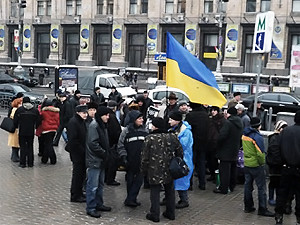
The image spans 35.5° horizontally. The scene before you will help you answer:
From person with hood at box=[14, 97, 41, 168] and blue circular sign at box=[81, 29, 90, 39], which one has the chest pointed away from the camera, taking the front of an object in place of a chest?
the person with hood

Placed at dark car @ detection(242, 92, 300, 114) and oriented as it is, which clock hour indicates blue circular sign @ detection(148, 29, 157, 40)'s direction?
The blue circular sign is roughly at 8 o'clock from the dark car.

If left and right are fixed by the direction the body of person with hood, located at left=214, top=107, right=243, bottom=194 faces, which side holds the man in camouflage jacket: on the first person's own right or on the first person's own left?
on the first person's own left

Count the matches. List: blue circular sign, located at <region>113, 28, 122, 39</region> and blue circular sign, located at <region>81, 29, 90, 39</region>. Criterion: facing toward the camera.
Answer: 2

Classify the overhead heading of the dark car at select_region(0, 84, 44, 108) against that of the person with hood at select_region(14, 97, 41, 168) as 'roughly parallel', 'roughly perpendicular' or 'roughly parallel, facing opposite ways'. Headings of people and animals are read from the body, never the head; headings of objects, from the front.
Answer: roughly perpendicular

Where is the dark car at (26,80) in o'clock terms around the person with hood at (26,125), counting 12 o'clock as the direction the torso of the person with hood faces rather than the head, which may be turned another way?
The dark car is roughly at 12 o'clock from the person with hood.

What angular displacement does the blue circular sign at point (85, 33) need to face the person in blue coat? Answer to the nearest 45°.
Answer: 0° — it already faces them

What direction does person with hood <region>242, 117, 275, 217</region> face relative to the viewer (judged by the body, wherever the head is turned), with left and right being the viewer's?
facing away from the viewer and to the right of the viewer

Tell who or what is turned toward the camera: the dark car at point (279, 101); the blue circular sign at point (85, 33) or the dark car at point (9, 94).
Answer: the blue circular sign

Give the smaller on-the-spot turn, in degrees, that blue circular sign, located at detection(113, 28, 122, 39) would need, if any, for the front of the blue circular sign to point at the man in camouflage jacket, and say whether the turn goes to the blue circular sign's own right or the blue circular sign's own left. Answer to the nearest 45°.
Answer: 0° — it already faces them

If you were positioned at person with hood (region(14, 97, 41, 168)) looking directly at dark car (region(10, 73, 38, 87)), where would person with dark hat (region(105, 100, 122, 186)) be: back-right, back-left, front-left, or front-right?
back-right

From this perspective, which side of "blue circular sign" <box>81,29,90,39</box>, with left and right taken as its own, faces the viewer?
front

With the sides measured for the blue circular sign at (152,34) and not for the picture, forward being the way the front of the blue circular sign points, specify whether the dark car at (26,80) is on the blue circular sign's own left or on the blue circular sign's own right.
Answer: on the blue circular sign's own right

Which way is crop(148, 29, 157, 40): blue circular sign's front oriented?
toward the camera
